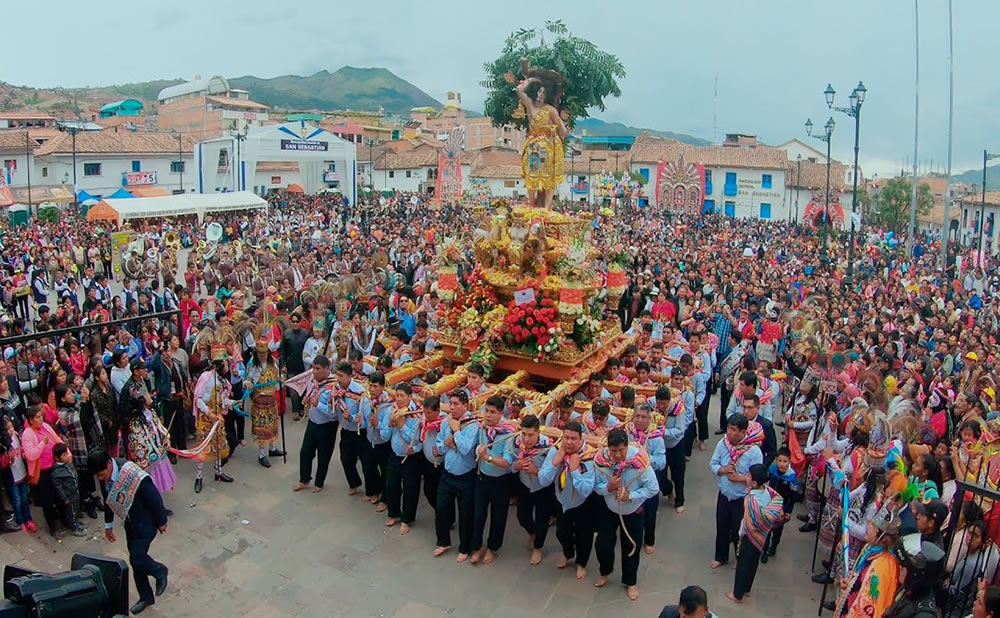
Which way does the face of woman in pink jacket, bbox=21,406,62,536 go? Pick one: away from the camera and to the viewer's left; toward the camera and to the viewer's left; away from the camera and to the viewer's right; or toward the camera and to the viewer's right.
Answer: toward the camera and to the viewer's right

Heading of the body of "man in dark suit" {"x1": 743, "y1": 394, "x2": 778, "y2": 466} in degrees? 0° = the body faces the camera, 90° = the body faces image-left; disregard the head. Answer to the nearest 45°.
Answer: approximately 45°

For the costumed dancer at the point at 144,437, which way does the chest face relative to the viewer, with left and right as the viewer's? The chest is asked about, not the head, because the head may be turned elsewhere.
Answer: facing to the right of the viewer

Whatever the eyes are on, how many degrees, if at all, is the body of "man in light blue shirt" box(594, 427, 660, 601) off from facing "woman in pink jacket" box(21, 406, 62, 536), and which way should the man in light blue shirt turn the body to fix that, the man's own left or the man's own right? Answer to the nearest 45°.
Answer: approximately 90° to the man's own right

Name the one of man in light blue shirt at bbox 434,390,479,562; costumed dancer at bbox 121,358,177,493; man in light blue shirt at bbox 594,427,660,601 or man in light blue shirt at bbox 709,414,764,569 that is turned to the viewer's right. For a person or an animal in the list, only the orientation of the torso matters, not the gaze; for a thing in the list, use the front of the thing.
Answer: the costumed dancer

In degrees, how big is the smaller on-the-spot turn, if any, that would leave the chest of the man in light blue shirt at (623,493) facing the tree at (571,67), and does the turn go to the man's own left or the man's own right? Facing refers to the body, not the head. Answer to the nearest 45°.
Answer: approximately 180°

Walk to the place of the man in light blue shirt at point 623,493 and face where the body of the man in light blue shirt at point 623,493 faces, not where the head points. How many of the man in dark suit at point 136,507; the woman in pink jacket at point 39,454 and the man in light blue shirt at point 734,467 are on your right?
2

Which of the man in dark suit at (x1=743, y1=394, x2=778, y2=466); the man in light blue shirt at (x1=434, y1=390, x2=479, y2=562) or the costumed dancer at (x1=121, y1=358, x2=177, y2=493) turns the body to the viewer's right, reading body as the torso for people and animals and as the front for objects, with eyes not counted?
the costumed dancer

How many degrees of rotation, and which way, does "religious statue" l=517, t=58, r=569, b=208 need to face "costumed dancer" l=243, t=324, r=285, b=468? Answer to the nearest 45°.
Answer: approximately 45° to its right

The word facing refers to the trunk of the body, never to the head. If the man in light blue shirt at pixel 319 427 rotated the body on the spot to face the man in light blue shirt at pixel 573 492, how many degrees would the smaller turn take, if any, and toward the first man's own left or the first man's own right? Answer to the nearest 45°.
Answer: approximately 90° to the first man's own left

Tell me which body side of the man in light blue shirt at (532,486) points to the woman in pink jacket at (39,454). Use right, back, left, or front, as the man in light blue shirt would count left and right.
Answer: right

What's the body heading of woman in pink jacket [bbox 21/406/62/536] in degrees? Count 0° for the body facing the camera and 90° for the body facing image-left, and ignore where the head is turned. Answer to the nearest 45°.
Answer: approximately 315°
